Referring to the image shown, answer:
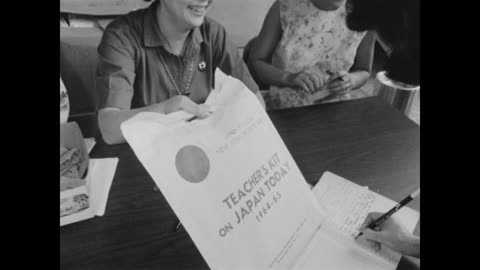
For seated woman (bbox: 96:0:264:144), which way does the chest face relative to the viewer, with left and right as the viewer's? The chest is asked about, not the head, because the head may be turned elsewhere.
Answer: facing the viewer and to the right of the viewer

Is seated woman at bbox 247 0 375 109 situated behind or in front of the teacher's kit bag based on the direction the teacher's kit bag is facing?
behind

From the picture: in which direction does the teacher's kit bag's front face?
toward the camera

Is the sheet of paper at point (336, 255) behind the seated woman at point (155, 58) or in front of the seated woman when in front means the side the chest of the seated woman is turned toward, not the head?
in front

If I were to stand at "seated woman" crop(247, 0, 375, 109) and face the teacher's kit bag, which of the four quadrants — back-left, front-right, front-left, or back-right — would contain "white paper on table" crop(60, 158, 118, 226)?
front-right
